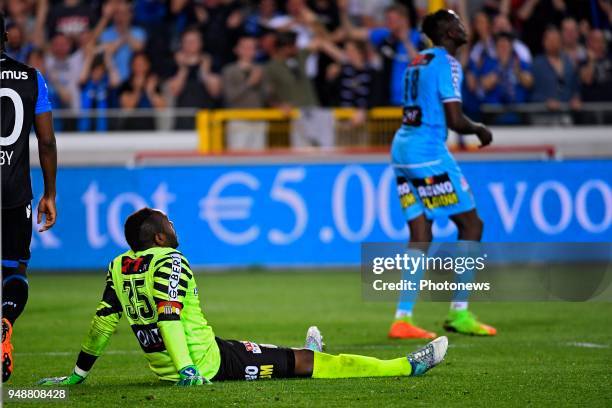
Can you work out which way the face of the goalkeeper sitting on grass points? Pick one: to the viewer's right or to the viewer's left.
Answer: to the viewer's right

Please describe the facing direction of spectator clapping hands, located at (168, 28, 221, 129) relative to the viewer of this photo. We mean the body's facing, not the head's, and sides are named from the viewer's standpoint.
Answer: facing the viewer

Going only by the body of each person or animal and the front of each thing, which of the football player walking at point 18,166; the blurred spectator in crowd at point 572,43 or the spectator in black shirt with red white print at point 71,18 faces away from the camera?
the football player walking

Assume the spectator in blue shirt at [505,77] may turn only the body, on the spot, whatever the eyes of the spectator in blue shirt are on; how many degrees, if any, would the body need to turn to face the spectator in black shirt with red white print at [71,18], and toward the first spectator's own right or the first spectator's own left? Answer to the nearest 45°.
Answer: approximately 90° to the first spectator's own right

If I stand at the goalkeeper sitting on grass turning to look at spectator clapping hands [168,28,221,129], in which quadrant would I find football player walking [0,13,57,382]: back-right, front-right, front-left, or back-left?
front-left

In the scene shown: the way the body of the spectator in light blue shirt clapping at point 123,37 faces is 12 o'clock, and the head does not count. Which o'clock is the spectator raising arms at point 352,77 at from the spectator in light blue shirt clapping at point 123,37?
the spectator raising arms at point 352,77 is roughly at 10 o'clock from the spectator in light blue shirt clapping at point 123,37.

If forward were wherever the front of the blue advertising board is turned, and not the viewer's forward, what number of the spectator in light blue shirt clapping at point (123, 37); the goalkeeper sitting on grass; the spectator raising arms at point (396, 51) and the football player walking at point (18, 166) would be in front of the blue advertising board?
2

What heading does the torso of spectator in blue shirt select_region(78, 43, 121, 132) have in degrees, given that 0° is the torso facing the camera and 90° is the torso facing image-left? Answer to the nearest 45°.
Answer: approximately 0°

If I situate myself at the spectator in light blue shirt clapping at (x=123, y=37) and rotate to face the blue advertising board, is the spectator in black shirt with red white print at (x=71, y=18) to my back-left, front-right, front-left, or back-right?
back-right

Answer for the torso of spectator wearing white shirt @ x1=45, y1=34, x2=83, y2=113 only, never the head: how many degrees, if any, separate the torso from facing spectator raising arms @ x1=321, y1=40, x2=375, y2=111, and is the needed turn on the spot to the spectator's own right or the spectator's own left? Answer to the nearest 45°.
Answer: approximately 45° to the spectator's own left

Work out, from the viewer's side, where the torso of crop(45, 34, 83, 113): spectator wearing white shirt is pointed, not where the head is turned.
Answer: toward the camera
